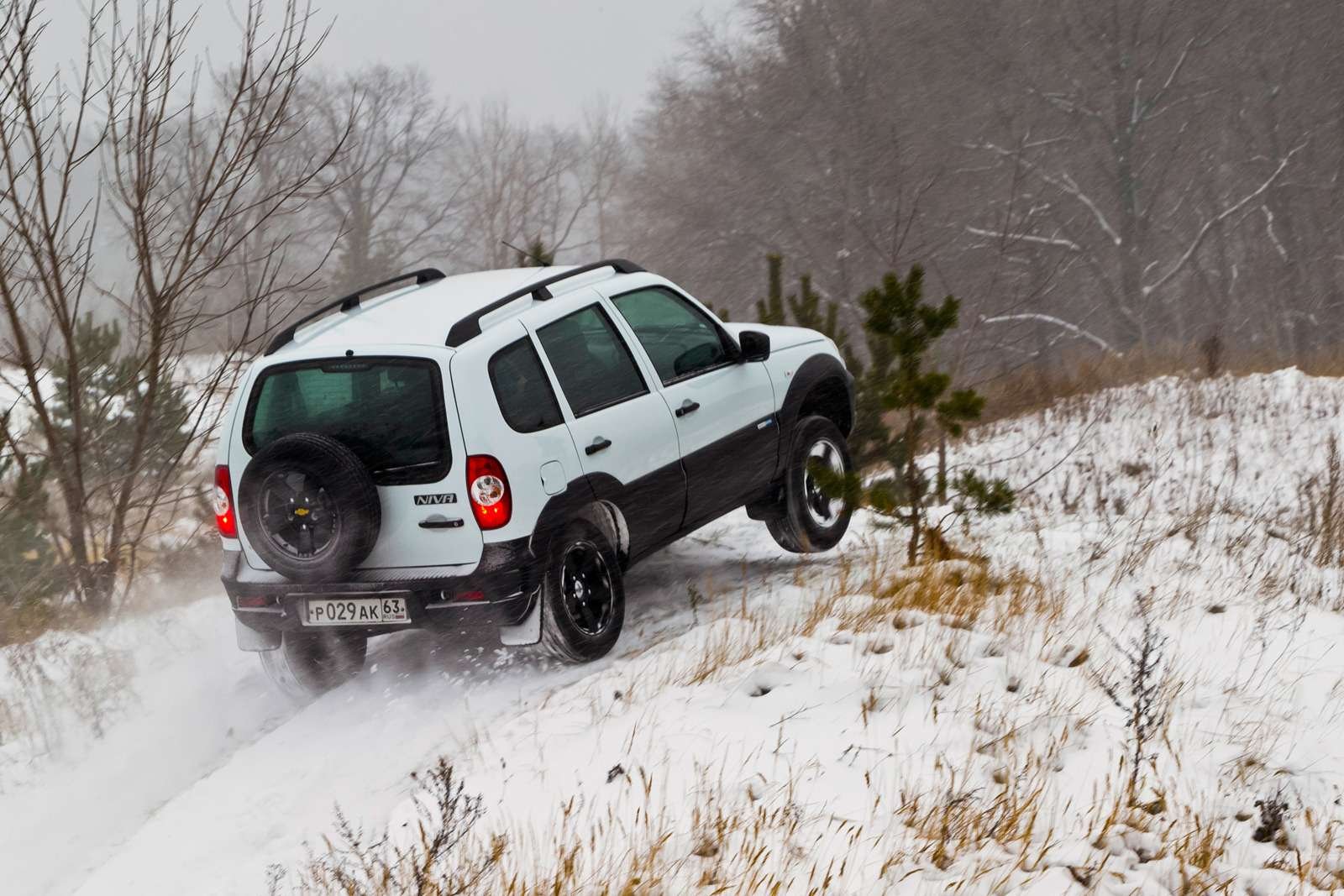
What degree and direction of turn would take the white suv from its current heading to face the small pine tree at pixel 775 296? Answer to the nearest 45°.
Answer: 0° — it already faces it

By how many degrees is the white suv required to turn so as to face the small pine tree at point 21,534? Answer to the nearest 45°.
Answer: approximately 90° to its left

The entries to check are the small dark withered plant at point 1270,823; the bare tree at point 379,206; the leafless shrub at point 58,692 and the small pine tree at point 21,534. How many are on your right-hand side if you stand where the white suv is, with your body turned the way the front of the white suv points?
1

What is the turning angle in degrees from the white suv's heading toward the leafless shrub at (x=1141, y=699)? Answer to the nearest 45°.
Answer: approximately 90° to its right

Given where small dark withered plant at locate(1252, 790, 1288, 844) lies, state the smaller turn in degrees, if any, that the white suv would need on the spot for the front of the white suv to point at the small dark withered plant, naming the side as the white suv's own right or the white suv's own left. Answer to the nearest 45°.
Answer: approximately 90° to the white suv's own right

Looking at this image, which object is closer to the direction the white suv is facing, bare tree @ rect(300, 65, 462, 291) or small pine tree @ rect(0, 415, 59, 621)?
the bare tree

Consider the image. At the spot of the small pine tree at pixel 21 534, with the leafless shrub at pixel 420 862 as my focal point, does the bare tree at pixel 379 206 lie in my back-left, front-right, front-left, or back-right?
back-left

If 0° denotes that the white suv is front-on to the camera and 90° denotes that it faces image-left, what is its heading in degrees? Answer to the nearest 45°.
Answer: approximately 225°

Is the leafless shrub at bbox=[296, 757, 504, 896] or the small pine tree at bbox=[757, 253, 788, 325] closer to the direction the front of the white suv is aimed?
the small pine tree

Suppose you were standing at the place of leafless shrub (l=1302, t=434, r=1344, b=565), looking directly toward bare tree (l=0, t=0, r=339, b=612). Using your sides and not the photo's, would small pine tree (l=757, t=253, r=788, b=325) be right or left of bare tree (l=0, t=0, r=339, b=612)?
right

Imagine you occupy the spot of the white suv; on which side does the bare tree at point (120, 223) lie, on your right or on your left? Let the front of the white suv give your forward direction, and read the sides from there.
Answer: on your left

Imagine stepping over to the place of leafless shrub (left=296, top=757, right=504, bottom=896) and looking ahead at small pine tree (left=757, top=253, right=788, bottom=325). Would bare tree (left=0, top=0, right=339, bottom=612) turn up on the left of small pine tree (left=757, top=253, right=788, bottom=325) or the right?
left

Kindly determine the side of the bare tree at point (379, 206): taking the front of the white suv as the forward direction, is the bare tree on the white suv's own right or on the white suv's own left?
on the white suv's own left
